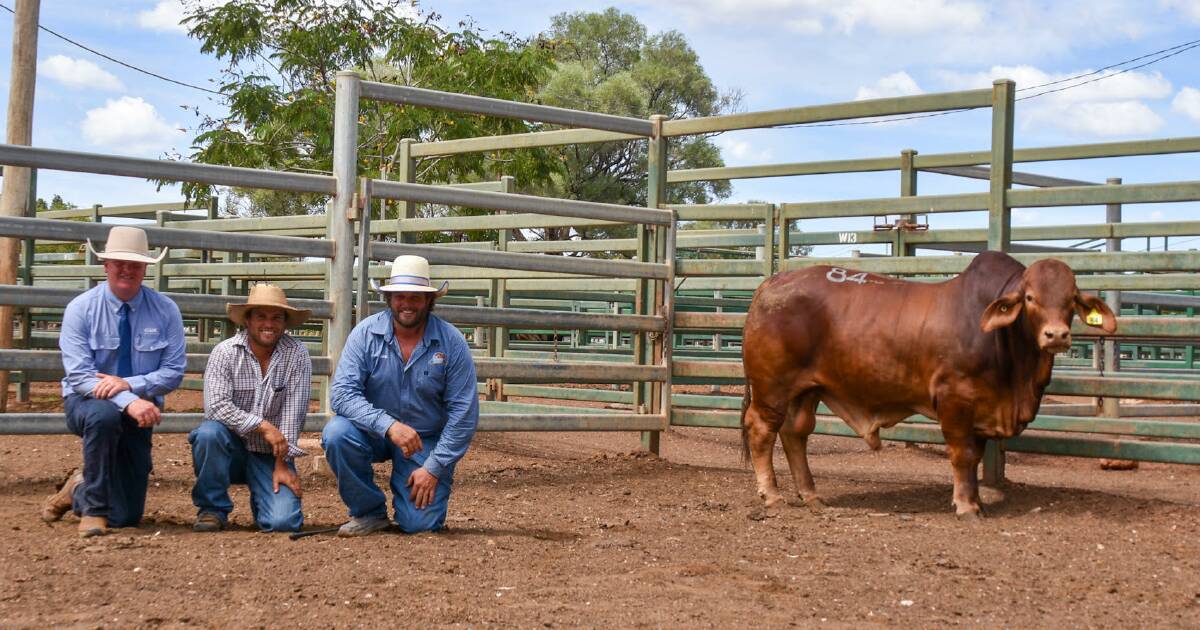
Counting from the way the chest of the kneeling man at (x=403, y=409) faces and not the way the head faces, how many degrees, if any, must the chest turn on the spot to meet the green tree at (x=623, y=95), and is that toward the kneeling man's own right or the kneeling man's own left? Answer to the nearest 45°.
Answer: approximately 180°

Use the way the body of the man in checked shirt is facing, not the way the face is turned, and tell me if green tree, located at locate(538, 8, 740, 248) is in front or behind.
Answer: behind

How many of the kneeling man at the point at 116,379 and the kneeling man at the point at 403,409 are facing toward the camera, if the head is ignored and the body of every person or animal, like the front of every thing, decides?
2

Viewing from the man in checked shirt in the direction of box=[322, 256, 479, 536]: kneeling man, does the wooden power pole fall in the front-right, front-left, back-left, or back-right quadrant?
back-left

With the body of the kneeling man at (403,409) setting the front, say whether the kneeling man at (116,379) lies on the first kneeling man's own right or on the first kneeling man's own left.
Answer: on the first kneeling man's own right

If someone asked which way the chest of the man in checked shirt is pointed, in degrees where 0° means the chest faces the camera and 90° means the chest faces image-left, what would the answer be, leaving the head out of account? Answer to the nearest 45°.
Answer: approximately 0°

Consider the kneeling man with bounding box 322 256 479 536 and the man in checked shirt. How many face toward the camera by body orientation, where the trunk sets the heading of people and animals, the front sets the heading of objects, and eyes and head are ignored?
2

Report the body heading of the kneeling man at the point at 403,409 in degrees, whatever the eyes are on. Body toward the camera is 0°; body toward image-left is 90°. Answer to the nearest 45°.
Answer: approximately 0°
